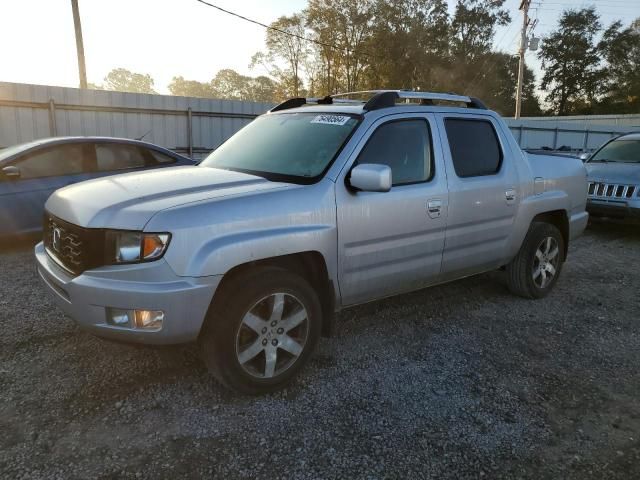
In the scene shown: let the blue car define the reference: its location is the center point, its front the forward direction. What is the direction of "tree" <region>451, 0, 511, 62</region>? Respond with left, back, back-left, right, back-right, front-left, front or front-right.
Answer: back-right

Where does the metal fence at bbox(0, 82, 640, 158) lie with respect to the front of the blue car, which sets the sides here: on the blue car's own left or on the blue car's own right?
on the blue car's own right

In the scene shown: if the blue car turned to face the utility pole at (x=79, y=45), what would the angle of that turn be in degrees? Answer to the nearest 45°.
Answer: approximately 90° to its right

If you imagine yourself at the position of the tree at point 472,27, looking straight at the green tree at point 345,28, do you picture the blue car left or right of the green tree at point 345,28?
left

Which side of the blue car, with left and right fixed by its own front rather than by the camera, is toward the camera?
left

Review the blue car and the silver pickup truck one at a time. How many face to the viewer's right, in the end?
0

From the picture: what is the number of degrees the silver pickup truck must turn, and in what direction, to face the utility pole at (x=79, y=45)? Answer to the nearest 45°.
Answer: approximately 90° to its right

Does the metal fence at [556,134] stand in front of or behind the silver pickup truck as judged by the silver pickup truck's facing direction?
behind

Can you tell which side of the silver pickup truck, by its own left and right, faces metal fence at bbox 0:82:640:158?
right

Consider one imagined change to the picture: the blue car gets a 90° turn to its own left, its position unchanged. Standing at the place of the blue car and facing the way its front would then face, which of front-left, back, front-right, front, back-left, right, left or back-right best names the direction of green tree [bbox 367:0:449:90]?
back-left
